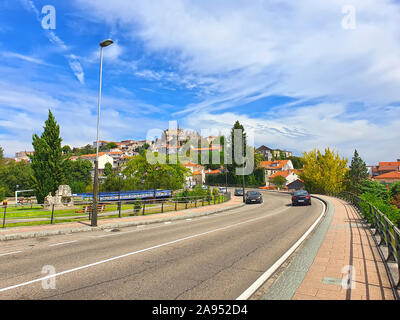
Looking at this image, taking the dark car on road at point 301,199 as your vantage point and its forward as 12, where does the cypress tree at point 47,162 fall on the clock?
The cypress tree is roughly at 9 o'clock from the dark car on road.

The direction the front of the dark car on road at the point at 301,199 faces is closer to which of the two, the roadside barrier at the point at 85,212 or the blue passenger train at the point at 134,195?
the blue passenger train

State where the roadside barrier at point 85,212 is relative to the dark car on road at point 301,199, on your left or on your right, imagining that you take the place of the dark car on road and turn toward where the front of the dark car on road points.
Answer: on your left

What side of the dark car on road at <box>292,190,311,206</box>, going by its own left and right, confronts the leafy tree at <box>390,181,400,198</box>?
right

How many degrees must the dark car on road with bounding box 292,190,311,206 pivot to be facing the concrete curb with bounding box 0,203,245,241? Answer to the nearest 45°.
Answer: approximately 135° to its left

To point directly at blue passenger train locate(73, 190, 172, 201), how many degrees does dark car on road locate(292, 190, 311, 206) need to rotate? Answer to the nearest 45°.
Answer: approximately 90° to its left

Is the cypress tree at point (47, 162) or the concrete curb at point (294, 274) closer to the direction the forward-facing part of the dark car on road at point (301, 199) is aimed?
the cypress tree

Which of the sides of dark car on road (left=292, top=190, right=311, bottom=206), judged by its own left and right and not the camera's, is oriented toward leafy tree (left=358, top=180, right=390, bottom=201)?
right

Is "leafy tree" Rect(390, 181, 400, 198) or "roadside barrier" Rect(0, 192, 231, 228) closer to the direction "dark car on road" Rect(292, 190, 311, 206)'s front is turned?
the leafy tree

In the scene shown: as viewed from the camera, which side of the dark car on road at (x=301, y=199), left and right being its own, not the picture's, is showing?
back

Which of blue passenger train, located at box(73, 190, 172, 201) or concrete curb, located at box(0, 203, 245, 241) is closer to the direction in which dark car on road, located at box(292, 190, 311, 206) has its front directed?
the blue passenger train

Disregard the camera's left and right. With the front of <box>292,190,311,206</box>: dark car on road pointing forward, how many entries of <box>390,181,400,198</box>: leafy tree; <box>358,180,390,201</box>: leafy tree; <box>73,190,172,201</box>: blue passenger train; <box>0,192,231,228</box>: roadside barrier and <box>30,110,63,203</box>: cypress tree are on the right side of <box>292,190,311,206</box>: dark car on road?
2

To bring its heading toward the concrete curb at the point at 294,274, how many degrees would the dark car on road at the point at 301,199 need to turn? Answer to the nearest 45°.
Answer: approximately 180°
